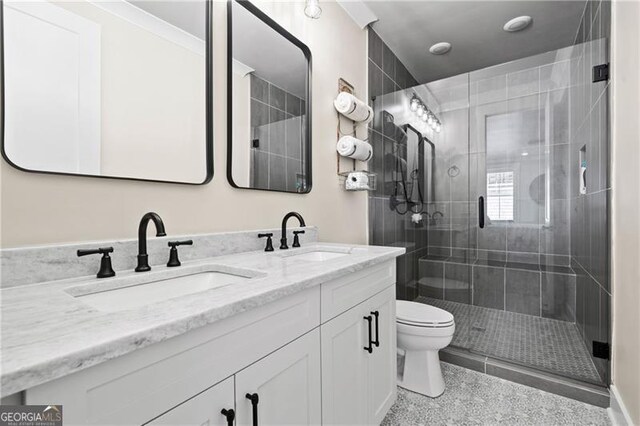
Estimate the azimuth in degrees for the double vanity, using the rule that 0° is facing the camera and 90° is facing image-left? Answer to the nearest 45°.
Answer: approximately 315°

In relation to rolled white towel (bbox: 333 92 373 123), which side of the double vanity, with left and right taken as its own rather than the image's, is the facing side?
left

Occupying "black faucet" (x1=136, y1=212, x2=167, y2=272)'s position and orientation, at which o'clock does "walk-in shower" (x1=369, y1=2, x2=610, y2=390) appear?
The walk-in shower is roughly at 10 o'clock from the black faucet.

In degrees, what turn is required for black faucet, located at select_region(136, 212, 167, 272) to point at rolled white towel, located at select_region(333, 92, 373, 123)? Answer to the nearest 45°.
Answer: approximately 90° to its left

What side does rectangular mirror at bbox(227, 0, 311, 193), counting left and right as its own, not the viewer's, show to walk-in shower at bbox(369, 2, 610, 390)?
left

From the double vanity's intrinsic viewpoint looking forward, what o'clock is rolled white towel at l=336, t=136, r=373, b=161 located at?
The rolled white towel is roughly at 9 o'clock from the double vanity.

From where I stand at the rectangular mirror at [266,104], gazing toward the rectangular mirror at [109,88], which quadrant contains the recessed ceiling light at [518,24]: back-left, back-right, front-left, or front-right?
back-left

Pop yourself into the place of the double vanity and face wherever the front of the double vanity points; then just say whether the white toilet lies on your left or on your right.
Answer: on your left

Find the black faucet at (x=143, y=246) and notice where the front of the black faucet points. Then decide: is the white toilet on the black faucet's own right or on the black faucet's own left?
on the black faucet's own left
